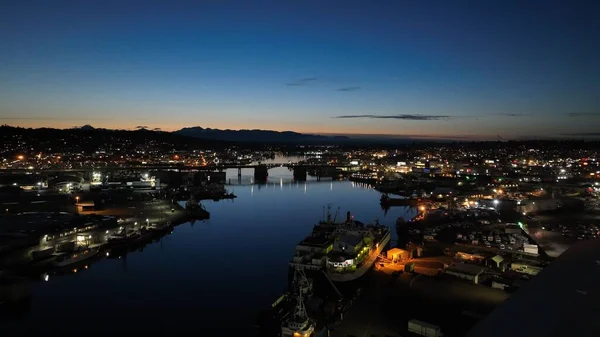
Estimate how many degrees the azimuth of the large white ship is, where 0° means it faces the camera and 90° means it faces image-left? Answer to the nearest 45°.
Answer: approximately 225°

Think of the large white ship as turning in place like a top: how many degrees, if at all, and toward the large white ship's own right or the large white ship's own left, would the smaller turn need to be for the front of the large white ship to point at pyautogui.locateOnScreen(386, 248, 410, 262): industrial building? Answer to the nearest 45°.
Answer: approximately 45° to the large white ship's own right

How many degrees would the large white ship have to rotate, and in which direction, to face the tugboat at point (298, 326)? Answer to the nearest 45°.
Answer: approximately 135° to its right

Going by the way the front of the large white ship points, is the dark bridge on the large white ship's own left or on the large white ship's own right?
on the large white ship's own left

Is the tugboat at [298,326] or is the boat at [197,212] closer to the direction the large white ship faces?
the boat

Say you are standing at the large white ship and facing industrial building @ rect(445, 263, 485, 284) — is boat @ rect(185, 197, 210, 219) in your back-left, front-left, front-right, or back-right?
back-left

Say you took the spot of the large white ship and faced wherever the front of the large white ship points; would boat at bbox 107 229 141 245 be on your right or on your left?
on your left

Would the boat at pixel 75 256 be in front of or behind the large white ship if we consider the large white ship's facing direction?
behind

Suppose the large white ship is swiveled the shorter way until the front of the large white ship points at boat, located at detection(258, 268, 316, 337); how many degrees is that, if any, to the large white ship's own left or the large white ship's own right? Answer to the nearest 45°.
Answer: approximately 135° to the large white ship's own right

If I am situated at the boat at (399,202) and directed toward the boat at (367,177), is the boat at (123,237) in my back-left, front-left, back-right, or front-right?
back-left

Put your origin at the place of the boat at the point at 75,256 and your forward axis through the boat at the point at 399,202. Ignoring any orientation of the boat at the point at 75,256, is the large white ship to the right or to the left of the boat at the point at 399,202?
right
